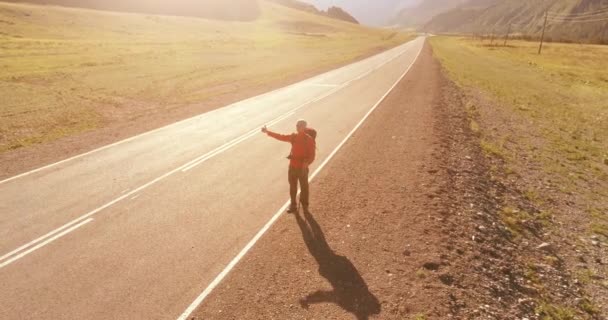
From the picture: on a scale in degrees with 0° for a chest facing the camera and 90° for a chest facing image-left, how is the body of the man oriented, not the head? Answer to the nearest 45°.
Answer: approximately 45°
